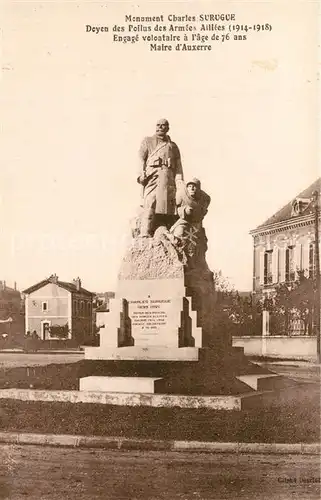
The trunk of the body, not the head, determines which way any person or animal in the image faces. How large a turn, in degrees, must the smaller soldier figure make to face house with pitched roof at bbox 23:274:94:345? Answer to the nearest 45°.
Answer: approximately 180°

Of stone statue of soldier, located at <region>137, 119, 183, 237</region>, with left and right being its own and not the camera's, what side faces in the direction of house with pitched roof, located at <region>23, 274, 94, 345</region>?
back

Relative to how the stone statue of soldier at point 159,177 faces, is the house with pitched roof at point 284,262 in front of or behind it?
behind

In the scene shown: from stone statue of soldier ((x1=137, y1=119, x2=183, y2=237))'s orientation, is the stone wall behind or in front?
behind

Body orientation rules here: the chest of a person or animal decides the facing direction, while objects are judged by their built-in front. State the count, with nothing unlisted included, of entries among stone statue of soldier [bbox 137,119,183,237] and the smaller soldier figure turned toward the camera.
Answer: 2

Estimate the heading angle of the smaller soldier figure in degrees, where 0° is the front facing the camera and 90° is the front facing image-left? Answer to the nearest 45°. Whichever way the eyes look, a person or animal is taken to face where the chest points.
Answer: approximately 0°
